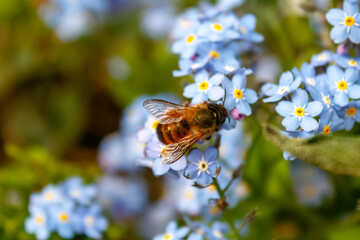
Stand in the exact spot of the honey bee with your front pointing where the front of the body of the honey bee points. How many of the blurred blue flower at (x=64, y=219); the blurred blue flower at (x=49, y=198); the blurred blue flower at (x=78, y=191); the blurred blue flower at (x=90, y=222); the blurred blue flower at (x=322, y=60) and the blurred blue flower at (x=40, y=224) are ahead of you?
1

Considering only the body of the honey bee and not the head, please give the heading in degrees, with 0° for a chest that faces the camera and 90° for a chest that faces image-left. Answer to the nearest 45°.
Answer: approximately 270°

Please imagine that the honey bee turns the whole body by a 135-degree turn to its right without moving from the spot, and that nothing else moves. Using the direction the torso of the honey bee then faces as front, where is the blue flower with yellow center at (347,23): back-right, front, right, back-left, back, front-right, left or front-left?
back-left

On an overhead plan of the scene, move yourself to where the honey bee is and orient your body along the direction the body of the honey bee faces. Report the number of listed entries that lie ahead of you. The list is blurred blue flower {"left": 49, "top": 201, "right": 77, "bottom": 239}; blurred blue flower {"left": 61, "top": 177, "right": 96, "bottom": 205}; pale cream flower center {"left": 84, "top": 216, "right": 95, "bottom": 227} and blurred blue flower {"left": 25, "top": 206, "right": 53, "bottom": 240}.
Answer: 0

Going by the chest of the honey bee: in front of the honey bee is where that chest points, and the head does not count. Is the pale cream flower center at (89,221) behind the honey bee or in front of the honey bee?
behind

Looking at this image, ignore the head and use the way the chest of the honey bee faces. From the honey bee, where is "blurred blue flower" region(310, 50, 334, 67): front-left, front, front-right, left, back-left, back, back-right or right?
front

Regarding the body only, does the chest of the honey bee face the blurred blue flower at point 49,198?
no
